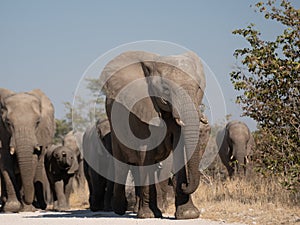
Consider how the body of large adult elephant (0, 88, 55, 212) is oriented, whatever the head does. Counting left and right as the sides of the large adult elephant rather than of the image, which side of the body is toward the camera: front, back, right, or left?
front

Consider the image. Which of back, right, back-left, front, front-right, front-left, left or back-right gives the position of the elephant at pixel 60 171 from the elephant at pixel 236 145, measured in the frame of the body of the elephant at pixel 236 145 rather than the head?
front-right

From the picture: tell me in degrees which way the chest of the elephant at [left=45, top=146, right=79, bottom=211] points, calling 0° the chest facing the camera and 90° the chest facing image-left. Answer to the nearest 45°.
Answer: approximately 0°

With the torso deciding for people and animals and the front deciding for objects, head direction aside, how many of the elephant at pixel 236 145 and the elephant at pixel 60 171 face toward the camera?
2

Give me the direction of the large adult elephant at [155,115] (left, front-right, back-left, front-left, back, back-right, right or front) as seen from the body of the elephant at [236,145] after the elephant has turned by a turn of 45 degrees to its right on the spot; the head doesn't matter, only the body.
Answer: front-left

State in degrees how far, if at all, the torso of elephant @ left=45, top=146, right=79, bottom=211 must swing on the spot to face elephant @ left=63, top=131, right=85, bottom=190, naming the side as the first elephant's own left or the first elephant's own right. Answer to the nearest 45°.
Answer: approximately 180°
